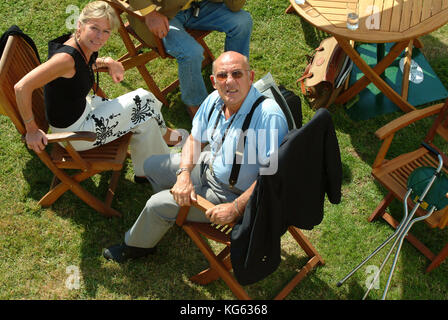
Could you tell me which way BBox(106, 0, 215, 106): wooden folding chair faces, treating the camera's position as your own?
facing the viewer and to the right of the viewer

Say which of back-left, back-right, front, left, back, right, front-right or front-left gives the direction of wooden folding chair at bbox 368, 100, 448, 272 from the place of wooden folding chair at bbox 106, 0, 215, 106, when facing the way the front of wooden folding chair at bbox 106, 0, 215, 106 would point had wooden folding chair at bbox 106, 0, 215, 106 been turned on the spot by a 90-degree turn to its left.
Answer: right

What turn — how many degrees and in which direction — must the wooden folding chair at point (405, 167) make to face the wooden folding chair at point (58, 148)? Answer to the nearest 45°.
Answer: approximately 45° to its right

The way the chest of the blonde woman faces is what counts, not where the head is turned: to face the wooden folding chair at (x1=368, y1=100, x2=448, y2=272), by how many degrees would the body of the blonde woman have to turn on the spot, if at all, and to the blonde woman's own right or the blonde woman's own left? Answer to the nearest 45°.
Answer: approximately 45° to the blonde woman's own right

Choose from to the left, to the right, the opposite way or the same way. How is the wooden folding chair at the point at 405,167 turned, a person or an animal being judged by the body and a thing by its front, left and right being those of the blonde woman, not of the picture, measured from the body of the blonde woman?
the opposite way

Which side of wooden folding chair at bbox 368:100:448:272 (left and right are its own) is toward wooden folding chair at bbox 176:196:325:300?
front

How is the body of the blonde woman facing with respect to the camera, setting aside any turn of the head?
to the viewer's right

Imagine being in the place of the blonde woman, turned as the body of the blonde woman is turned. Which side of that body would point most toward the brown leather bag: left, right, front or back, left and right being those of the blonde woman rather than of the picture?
front

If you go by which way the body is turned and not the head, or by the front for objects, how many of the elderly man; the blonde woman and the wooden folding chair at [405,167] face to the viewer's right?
1

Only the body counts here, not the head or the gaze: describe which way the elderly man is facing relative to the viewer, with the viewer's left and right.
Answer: facing the viewer and to the left of the viewer

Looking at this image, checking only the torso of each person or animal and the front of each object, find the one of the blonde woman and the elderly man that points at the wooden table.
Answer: the blonde woman
